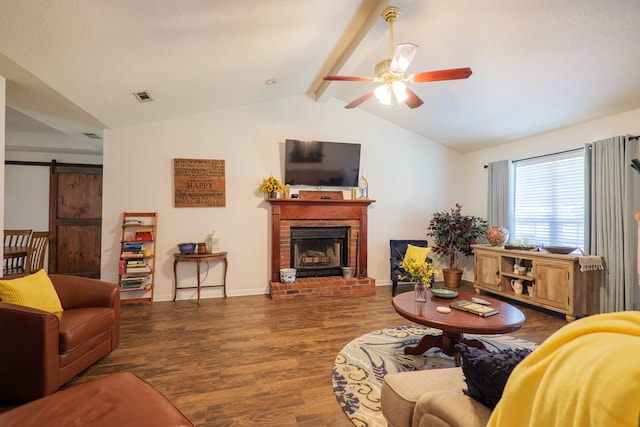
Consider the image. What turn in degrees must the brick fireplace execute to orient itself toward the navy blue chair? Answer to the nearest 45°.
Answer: approximately 90° to its left

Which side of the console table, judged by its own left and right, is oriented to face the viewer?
front

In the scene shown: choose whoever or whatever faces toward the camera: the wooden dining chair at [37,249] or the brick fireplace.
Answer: the brick fireplace

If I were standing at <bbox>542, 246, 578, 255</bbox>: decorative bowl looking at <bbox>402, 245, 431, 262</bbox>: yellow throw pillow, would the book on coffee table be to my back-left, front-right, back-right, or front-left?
front-left

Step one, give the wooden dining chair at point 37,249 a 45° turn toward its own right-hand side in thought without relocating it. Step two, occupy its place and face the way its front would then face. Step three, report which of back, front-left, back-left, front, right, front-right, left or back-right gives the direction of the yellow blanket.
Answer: back

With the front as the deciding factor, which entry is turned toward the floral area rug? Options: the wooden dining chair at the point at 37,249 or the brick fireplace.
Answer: the brick fireplace

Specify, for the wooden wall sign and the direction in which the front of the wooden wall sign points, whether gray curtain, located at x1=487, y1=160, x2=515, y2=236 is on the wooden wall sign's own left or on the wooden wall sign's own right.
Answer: on the wooden wall sign's own left

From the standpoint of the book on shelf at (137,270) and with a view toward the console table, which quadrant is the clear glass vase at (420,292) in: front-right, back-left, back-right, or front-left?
front-right

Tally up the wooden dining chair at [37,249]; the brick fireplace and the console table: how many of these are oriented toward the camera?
2

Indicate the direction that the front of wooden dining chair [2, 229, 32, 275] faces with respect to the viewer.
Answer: facing away from the viewer and to the left of the viewer

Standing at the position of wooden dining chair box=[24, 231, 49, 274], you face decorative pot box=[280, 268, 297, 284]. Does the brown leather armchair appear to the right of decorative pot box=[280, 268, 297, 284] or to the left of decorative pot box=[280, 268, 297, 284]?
right

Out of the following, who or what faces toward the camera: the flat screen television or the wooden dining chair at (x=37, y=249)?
the flat screen television

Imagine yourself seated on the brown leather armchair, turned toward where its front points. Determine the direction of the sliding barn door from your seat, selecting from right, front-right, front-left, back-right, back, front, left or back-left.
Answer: back-left

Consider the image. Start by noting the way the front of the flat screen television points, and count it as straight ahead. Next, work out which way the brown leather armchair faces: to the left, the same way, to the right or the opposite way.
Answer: to the left

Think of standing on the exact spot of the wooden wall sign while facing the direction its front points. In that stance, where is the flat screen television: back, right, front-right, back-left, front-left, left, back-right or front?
left

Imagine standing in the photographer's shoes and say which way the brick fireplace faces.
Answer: facing the viewer

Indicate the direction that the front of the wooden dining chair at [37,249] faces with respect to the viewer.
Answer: facing away from the viewer and to the left of the viewer

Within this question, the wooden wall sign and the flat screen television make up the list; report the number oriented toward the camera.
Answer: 2

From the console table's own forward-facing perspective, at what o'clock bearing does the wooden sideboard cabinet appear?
The wooden sideboard cabinet is roughly at 10 o'clock from the console table.

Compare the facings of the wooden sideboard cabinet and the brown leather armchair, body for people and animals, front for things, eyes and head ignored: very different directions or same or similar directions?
very different directions
